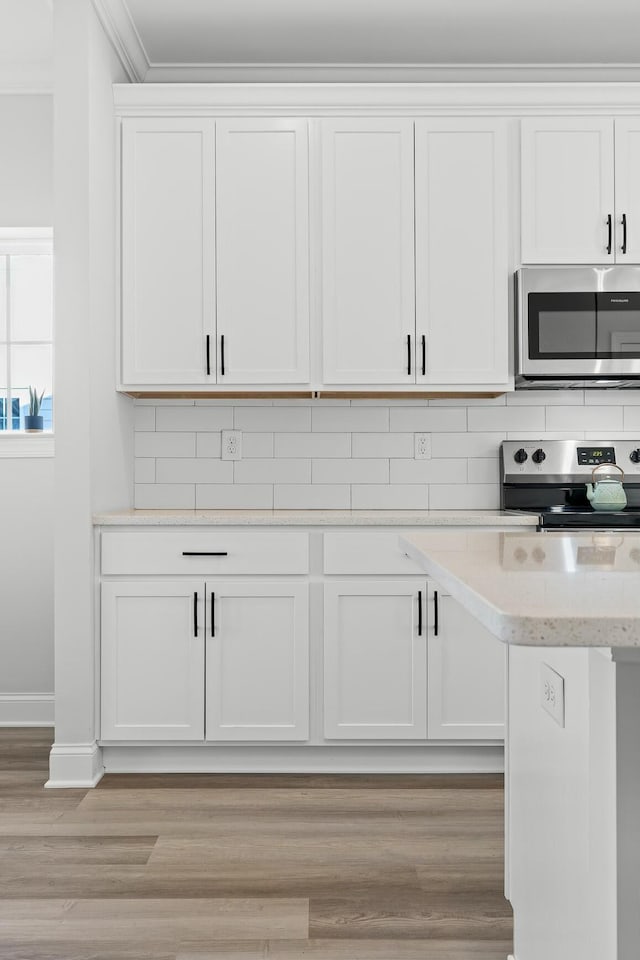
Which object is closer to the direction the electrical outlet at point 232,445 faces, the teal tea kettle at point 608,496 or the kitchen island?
the kitchen island

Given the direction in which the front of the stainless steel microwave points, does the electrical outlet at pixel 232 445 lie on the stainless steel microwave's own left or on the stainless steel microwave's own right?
on the stainless steel microwave's own right

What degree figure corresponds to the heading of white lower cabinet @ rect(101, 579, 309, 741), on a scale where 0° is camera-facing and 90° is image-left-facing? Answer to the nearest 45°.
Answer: approximately 0°

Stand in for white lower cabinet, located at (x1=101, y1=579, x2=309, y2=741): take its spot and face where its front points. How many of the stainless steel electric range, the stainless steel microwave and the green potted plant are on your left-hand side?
2

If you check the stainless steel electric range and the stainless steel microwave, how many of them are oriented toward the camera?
2

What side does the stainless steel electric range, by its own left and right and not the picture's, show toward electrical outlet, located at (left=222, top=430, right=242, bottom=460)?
right

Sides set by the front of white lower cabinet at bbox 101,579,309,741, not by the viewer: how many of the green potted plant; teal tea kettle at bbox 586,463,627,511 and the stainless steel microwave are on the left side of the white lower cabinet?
2
